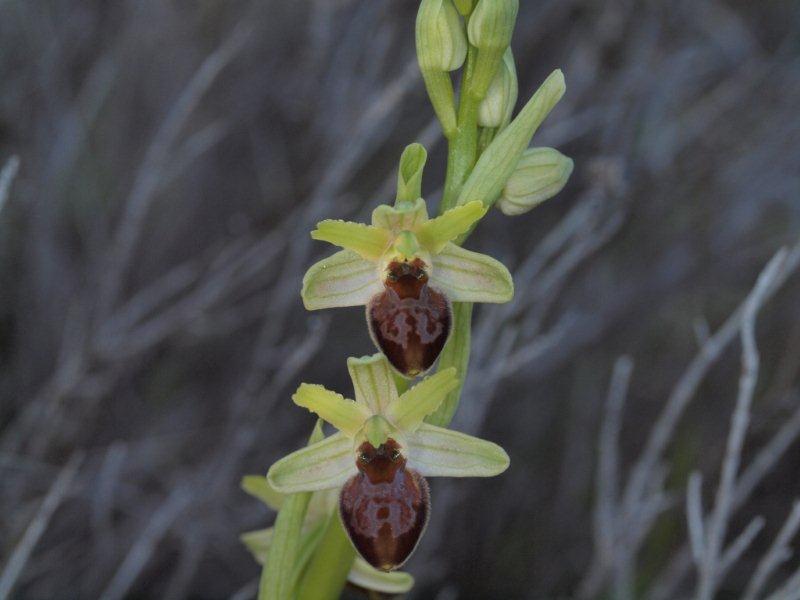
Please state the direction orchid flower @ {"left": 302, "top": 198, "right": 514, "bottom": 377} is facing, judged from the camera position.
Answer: facing the viewer

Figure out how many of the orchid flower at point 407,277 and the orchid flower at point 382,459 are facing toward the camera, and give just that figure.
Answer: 2

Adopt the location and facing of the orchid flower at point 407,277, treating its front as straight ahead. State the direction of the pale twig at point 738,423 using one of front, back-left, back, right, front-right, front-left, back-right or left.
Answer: back-left

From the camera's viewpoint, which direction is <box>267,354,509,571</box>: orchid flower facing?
toward the camera

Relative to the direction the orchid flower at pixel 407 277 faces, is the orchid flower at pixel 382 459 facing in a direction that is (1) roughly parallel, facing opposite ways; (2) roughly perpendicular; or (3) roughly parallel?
roughly parallel

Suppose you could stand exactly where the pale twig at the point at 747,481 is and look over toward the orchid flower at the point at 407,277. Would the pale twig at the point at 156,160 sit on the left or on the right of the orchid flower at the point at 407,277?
right
